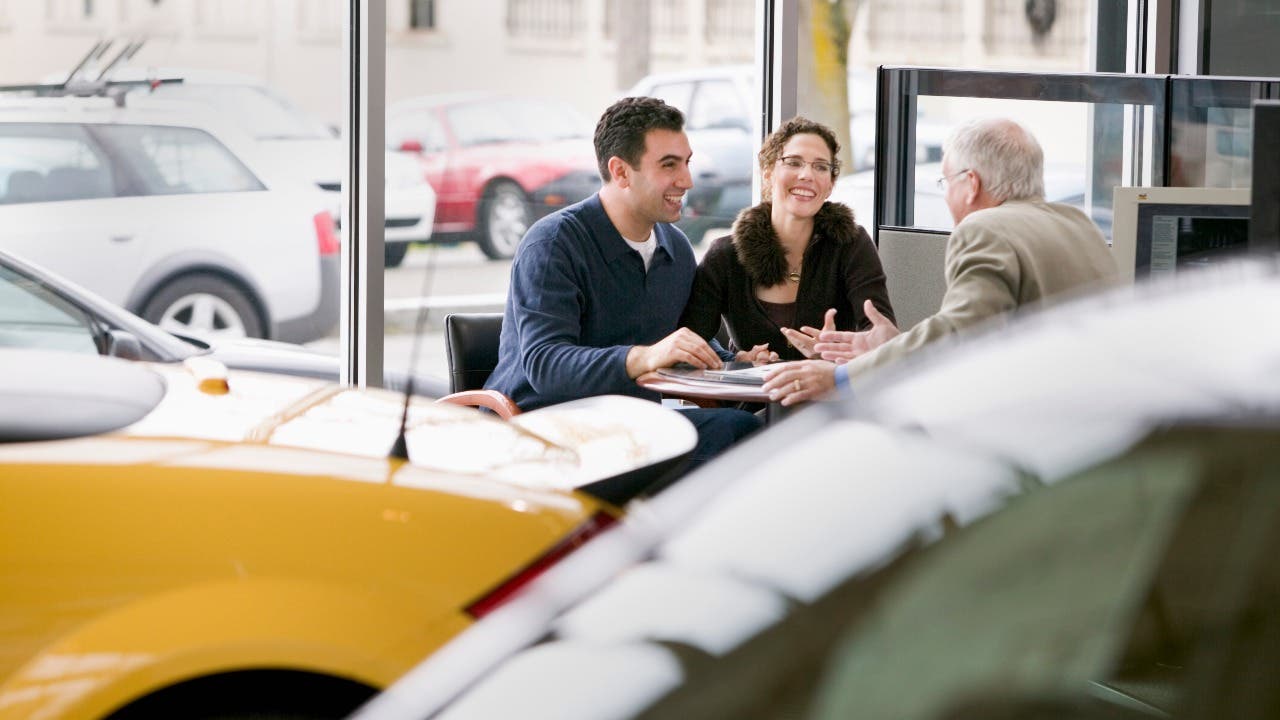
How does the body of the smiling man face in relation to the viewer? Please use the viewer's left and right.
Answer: facing the viewer and to the right of the viewer

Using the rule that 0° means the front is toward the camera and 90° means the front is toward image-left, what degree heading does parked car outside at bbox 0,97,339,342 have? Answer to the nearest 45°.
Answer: approximately 90°

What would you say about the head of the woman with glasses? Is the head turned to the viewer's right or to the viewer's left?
to the viewer's right

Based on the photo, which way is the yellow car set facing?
to the viewer's left

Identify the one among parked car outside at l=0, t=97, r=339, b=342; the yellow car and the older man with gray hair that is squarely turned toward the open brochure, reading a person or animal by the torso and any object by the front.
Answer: the older man with gray hair

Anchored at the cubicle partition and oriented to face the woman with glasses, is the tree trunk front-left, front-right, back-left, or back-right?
back-right

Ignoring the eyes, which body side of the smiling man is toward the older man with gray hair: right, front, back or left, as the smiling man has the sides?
front

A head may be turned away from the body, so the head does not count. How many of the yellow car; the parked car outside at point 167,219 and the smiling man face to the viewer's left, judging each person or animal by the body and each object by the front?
2

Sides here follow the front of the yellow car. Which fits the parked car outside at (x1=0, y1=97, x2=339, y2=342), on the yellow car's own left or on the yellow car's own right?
on the yellow car's own right

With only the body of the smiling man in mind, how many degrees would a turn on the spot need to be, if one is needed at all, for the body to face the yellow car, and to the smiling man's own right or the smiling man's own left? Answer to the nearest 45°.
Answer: approximately 45° to the smiling man's own right

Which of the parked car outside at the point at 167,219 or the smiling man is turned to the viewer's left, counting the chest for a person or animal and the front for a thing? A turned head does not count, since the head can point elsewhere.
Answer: the parked car outside

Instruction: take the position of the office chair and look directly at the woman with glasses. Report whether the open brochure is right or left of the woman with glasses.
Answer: right

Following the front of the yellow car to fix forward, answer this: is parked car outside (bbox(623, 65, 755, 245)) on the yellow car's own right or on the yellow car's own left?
on the yellow car's own right

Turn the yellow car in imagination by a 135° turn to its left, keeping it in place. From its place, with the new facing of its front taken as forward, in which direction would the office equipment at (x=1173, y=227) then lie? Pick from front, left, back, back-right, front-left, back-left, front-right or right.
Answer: left

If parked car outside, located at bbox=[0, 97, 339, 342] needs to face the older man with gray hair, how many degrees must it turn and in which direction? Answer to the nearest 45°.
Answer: approximately 135° to its left

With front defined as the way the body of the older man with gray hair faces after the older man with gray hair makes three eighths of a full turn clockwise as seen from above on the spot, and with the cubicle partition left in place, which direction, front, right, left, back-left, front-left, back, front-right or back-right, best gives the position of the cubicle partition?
left
